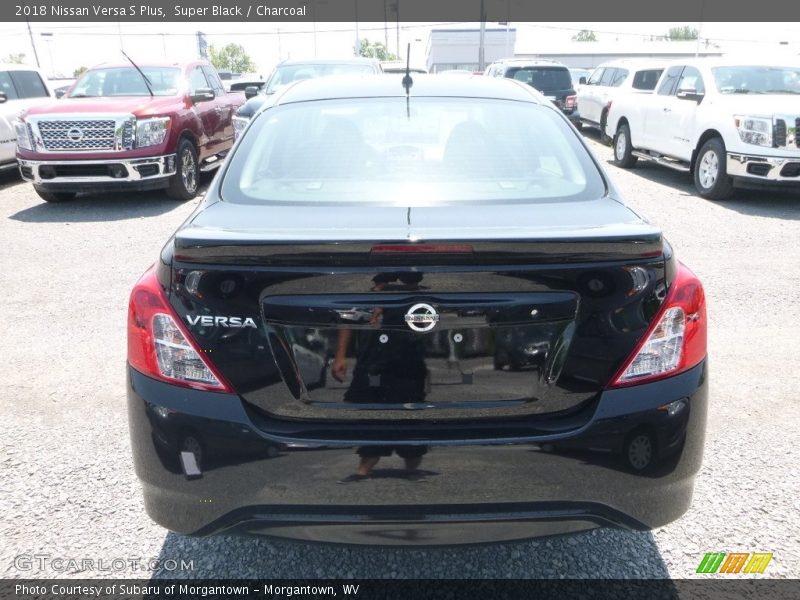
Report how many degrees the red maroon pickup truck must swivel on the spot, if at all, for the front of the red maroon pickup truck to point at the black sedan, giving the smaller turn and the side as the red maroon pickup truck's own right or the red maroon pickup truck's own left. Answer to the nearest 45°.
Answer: approximately 45° to the red maroon pickup truck's own left

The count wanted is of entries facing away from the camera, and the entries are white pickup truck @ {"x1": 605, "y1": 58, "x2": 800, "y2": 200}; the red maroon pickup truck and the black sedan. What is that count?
1

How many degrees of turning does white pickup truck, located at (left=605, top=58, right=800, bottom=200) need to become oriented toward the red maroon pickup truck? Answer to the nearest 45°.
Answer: approximately 90° to its right

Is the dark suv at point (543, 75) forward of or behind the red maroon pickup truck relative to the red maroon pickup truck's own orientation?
behind

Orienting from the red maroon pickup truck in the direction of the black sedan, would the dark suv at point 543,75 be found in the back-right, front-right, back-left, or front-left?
back-left

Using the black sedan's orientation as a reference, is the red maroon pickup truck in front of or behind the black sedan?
in front

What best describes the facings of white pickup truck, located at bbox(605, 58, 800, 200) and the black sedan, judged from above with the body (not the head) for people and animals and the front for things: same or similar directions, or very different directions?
very different directions

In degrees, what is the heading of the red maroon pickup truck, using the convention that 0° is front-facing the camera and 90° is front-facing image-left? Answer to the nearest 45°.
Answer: approximately 45°

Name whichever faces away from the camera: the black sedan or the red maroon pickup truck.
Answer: the black sedan

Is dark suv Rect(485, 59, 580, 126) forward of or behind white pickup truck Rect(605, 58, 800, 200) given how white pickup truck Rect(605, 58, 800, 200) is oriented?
behind

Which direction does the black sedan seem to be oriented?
away from the camera

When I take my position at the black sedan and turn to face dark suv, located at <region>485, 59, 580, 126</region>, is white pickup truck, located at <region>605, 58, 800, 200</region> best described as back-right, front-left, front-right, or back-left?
front-right

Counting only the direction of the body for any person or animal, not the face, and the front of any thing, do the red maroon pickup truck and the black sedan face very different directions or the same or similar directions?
very different directions

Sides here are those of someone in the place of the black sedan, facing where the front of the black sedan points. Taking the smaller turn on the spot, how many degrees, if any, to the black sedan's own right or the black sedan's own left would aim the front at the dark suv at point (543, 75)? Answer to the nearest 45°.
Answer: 0° — it already faces it

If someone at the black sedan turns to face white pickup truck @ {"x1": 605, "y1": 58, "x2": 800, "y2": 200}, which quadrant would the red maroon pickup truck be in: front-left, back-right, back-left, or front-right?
front-left

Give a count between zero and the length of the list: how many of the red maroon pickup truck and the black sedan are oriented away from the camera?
1

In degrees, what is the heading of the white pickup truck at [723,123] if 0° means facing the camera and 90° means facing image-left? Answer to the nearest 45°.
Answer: approximately 315°

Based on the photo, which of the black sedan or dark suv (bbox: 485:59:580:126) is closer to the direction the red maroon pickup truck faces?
the black sedan
